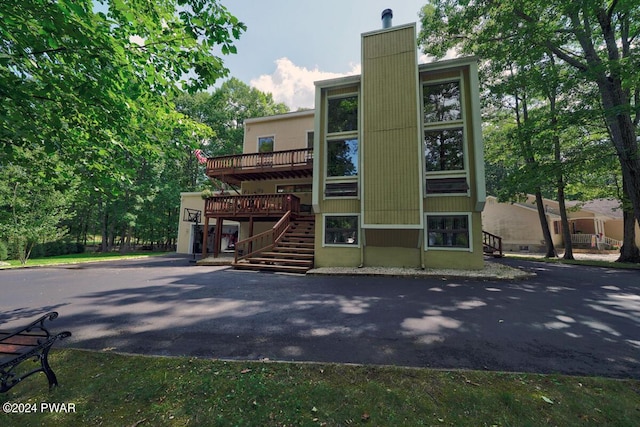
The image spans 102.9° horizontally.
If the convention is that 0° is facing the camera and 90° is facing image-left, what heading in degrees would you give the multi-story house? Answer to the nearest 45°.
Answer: approximately 0°

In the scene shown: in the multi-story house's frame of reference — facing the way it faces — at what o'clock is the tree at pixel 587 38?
The tree is roughly at 9 o'clock from the multi-story house.

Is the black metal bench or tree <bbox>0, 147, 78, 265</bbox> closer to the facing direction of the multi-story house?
the black metal bench

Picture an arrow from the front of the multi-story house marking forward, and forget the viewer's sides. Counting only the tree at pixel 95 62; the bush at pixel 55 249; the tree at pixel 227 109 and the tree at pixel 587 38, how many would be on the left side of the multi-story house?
1

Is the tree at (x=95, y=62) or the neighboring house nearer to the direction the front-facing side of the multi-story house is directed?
the tree

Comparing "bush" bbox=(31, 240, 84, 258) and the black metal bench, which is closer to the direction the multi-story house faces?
the black metal bench

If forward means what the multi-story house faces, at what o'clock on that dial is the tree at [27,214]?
The tree is roughly at 3 o'clock from the multi-story house.

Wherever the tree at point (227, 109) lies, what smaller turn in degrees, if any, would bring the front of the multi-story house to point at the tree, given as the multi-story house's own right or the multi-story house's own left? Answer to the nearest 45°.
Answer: approximately 135° to the multi-story house's own right

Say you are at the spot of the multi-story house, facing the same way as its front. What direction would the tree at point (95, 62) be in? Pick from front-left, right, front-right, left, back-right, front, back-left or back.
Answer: front-right

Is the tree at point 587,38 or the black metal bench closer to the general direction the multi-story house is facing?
the black metal bench

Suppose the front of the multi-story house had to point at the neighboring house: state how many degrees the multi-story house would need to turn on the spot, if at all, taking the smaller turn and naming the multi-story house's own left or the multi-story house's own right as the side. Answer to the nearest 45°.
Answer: approximately 135° to the multi-story house's own left

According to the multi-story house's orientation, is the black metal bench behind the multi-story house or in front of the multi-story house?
in front

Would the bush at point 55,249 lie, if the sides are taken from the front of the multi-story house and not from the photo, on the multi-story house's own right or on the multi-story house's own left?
on the multi-story house's own right
